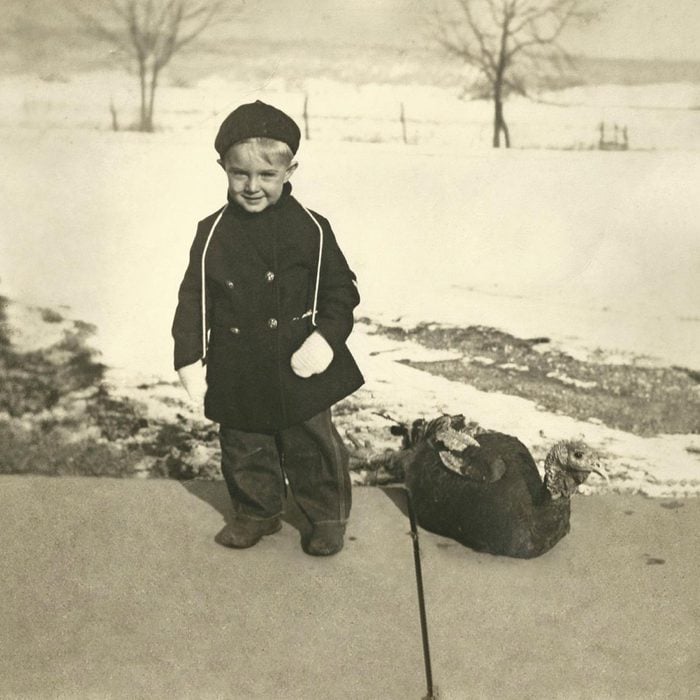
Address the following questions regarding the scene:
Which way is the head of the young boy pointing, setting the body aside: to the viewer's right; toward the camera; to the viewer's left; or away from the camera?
toward the camera

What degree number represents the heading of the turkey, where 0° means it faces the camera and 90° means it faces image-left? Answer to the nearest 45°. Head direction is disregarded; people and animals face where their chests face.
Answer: approximately 315°

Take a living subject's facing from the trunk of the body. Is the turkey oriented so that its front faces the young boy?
no
